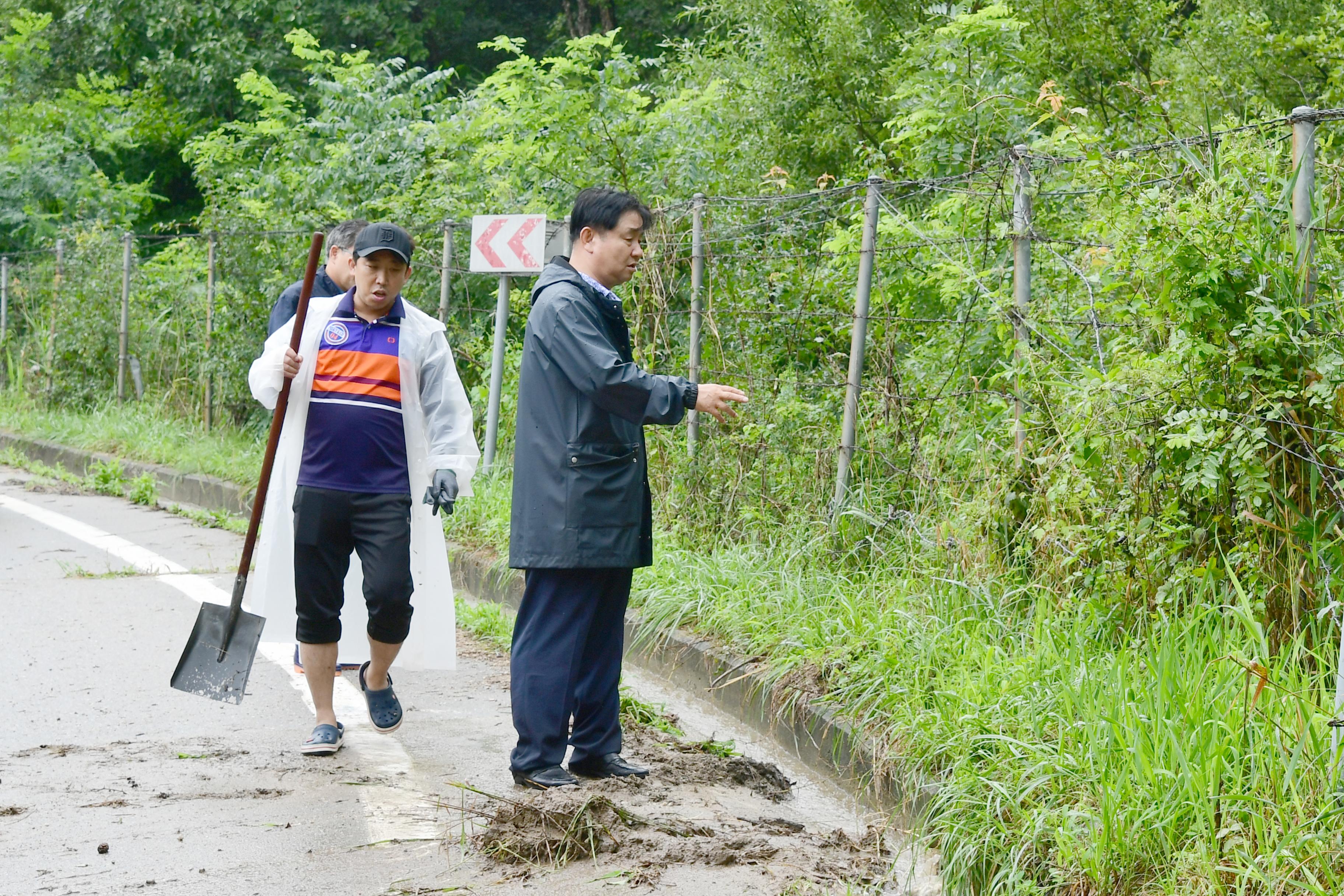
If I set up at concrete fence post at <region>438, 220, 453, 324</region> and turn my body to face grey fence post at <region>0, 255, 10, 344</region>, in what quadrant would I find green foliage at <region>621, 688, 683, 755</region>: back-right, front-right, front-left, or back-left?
back-left

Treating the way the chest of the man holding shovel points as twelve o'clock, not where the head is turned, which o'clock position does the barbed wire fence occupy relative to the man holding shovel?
The barbed wire fence is roughly at 8 o'clock from the man holding shovel.

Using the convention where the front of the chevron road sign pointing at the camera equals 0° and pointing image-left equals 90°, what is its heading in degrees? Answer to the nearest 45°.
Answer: approximately 0°

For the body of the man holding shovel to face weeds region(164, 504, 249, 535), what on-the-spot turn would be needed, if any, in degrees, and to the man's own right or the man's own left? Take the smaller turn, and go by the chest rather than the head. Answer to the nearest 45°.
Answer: approximately 180°

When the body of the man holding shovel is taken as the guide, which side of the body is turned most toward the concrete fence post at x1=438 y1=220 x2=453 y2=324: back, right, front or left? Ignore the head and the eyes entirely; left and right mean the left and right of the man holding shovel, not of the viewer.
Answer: back

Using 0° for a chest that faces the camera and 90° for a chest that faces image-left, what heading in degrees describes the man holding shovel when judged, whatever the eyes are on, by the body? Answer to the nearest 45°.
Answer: approximately 0°

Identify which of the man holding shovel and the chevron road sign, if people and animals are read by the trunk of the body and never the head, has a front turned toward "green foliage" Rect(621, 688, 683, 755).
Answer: the chevron road sign

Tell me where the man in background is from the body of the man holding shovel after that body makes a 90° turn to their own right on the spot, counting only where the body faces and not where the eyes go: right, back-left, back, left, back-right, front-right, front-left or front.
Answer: right

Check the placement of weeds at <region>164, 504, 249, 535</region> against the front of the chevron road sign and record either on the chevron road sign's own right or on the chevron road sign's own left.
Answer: on the chevron road sign's own right

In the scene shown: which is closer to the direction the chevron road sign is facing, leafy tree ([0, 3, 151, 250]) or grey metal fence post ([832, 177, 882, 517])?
the grey metal fence post
